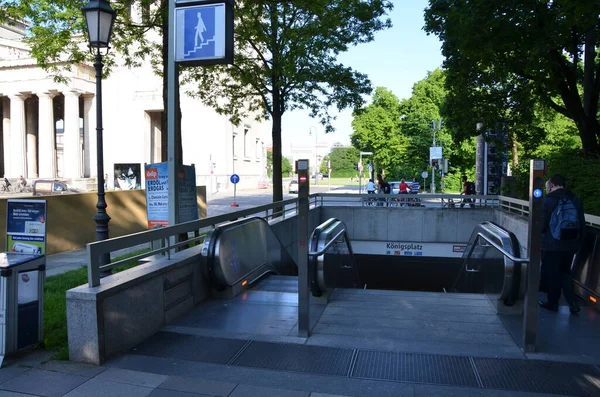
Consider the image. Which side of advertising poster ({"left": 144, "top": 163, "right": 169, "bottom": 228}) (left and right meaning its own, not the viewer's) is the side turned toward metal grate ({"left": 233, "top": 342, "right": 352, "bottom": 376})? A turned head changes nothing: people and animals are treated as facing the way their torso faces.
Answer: front

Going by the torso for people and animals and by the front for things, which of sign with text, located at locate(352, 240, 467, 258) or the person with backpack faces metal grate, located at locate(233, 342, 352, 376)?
the sign with text

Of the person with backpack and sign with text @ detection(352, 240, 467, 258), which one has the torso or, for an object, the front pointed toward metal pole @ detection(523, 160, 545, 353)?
the sign with text

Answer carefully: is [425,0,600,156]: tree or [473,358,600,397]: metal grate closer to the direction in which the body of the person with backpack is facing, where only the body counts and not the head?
the tree

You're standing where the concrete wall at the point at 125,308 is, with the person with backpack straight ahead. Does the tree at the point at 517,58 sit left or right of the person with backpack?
left

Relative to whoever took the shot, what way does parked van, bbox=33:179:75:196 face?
facing to the right of the viewer

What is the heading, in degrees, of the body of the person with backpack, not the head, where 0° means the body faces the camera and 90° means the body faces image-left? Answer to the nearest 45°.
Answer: approximately 135°

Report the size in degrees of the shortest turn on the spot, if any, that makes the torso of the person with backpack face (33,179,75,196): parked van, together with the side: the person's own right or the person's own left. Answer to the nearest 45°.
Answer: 0° — they already face it

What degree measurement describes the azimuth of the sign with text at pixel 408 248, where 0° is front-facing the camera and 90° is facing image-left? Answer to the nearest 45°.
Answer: approximately 0°

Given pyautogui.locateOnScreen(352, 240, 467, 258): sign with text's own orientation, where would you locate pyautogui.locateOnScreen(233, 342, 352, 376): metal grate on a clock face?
The metal grate is roughly at 12 o'clock from the sign with text.
